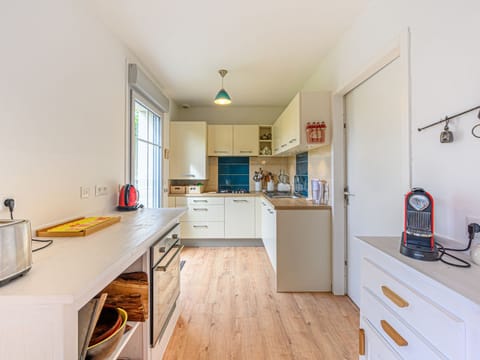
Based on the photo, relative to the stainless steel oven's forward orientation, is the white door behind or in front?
in front

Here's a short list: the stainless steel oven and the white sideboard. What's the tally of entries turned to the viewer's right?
1

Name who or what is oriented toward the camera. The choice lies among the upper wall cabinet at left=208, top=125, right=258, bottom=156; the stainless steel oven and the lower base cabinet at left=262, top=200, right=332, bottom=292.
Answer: the upper wall cabinet

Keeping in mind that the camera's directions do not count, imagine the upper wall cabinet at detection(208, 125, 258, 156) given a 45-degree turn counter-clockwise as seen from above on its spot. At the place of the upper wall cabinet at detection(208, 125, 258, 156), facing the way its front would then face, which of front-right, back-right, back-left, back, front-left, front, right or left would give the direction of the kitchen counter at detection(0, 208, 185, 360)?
front-right

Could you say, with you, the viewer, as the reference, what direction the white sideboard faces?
facing the viewer and to the left of the viewer

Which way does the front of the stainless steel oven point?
to the viewer's right

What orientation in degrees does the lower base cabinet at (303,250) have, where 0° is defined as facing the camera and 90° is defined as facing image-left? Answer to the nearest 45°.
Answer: approximately 90°

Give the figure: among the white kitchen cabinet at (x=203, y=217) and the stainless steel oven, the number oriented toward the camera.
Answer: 1

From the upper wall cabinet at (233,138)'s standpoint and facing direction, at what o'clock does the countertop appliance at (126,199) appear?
The countertop appliance is roughly at 1 o'clock from the upper wall cabinet.

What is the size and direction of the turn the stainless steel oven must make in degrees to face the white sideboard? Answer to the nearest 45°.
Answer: approximately 45° to its right

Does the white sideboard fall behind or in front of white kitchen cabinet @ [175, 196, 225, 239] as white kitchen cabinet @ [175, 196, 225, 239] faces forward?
in front

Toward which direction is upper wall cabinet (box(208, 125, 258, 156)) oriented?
toward the camera

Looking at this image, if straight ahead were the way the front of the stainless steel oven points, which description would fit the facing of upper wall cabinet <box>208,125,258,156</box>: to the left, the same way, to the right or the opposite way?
to the right
